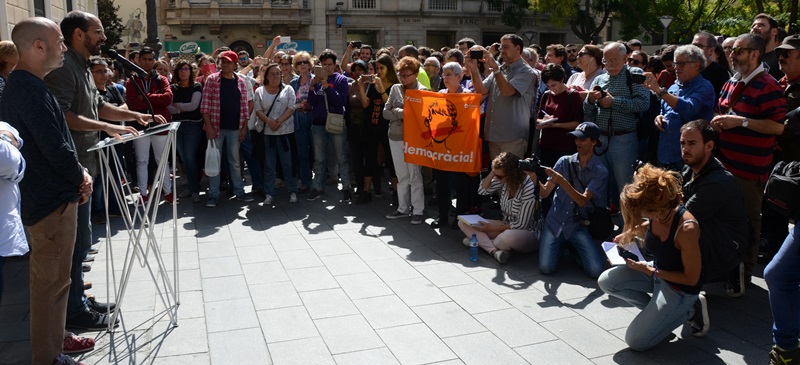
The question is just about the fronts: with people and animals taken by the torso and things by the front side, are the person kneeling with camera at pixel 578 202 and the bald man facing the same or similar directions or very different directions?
very different directions

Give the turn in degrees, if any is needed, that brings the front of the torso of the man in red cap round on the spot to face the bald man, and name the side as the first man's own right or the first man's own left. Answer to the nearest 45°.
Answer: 0° — they already face them

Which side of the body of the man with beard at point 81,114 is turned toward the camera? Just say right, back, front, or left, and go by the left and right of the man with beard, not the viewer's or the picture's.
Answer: right

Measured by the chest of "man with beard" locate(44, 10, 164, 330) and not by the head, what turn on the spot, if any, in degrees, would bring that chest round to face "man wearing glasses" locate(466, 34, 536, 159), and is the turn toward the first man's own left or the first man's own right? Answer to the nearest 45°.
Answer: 0° — they already face them

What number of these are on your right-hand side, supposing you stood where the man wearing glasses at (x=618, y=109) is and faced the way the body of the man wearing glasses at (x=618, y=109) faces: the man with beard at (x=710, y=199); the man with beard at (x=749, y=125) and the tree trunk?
1

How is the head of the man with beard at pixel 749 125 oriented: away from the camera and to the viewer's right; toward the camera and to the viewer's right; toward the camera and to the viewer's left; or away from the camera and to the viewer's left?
toward the camera and to the viewer's left

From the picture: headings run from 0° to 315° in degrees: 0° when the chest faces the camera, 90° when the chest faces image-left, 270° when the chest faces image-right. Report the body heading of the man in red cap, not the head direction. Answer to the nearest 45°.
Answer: approximately 0°

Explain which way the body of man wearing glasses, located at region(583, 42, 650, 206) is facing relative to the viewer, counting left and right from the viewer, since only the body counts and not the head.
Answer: facing the viewer and to the left of the viewer

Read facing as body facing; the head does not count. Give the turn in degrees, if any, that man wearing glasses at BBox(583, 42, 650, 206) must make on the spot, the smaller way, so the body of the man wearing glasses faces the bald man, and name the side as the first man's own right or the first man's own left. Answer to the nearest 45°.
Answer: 0° — they already face them

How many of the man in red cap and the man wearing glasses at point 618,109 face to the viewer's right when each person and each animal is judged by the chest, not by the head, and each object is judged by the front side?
0

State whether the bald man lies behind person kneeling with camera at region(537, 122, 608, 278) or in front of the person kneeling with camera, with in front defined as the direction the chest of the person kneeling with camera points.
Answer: in front

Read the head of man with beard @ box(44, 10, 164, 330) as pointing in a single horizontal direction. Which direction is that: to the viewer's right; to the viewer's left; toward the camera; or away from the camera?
to the viewer's right

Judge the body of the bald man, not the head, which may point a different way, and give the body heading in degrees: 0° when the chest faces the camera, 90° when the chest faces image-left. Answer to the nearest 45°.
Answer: approximately 270°

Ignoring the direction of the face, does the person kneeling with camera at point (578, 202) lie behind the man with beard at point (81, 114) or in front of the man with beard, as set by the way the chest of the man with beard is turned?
in front

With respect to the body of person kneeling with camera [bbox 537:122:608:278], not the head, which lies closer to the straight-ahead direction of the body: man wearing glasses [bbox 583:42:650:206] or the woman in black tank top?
the woman in black tank top

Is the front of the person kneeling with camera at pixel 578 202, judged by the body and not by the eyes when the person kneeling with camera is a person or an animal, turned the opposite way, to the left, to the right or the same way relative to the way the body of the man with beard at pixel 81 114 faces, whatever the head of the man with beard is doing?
the opposite way

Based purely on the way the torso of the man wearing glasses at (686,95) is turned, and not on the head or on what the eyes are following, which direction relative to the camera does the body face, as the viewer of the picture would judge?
to the viewer's left

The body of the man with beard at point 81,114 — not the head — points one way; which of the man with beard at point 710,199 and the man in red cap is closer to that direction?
the man with beard
